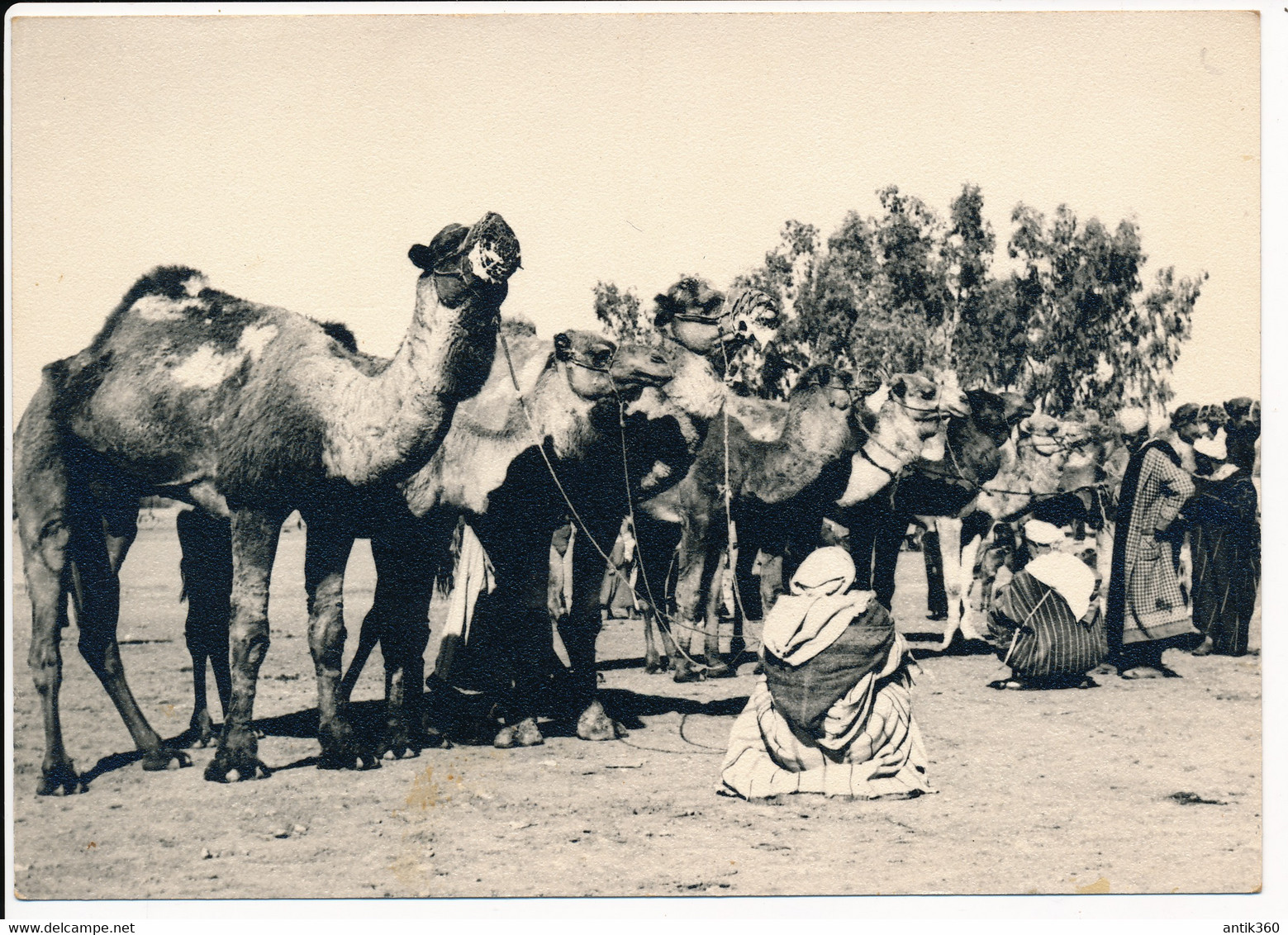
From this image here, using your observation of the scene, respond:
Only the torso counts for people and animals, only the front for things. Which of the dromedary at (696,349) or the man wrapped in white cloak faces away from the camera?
the man wrapped in white cloak

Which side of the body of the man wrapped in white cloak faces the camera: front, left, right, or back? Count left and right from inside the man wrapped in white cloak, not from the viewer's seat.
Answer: back

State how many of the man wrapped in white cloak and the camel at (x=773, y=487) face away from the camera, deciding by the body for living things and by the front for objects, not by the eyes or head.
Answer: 1

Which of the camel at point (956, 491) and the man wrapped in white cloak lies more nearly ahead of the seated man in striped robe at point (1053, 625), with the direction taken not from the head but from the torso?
the camel

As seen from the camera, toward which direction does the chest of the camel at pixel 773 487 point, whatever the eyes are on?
to the viewer's right
